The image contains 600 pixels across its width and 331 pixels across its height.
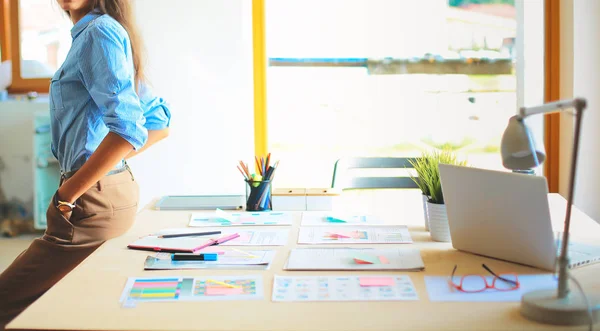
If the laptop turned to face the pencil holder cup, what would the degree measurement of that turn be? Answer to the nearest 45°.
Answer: approximately 90° to its left

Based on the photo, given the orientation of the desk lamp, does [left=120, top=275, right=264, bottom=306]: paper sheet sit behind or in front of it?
in front

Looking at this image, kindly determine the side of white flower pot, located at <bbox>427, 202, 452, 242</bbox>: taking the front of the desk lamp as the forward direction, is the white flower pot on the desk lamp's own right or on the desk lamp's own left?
on the desk lamp's own right

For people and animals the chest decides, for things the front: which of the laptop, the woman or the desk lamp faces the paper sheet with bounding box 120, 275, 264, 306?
the desk lamp

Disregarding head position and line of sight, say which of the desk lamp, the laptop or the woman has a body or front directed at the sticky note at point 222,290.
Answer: the desk lamp

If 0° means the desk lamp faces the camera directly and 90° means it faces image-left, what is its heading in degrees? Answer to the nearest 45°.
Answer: approximately 90°
